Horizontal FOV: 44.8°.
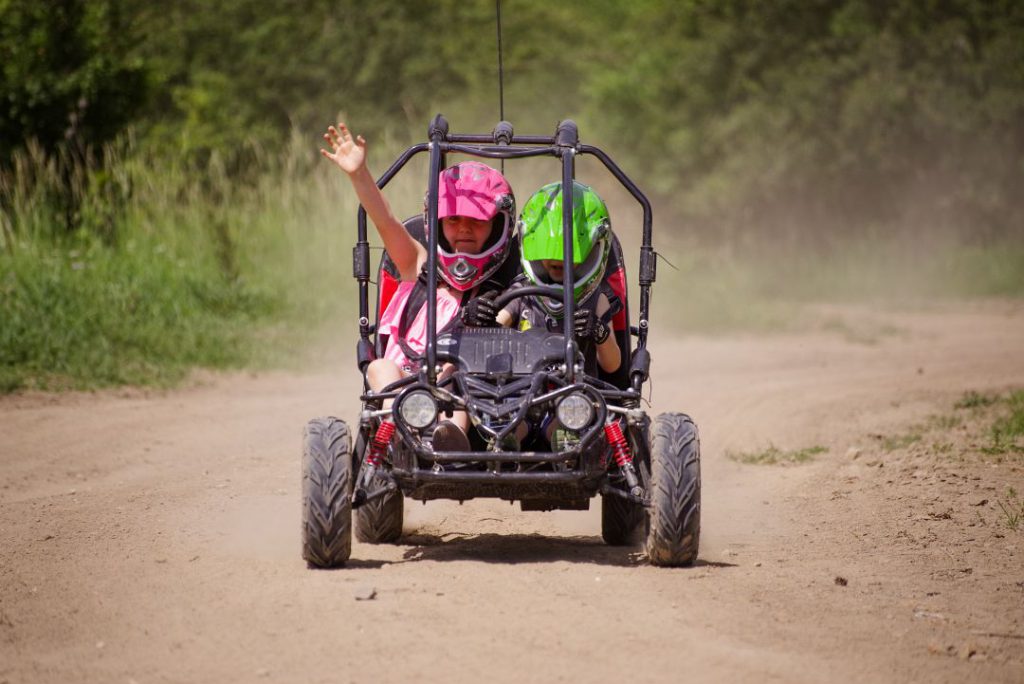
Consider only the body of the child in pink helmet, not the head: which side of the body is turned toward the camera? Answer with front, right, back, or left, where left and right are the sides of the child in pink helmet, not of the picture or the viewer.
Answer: front

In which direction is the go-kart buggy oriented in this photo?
toward the camera
